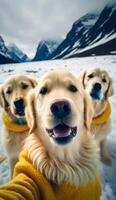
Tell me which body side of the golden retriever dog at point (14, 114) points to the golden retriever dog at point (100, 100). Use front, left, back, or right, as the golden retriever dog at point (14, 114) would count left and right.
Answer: left

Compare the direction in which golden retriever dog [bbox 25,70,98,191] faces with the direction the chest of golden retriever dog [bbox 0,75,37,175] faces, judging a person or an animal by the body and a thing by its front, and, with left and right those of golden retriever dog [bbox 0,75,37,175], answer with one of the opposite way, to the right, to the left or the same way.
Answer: the same way

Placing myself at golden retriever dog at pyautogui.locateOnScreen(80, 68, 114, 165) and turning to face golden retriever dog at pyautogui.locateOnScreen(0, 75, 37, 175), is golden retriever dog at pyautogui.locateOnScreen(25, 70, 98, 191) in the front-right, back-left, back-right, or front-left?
front-left

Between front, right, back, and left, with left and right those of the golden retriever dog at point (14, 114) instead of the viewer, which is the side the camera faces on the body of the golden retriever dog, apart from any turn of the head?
front

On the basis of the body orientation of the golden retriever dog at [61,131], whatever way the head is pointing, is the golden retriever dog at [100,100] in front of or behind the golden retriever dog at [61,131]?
behind

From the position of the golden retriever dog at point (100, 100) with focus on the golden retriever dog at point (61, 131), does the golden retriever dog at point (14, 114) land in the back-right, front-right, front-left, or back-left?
front-right

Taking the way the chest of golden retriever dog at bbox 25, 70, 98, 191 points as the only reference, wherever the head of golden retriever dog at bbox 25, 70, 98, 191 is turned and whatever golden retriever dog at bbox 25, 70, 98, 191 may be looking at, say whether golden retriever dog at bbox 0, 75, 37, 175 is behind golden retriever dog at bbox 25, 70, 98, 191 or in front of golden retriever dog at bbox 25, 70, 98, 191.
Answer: behind

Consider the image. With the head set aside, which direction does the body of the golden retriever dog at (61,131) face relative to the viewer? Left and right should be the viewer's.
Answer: facing the viewer

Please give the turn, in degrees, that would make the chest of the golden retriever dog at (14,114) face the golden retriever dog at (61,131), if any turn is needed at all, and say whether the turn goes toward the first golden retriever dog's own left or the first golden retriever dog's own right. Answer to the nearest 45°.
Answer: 0° — it already faces it

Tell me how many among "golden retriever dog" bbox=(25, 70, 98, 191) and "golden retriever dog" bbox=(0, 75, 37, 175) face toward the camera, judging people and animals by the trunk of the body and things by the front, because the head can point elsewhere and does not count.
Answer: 2
